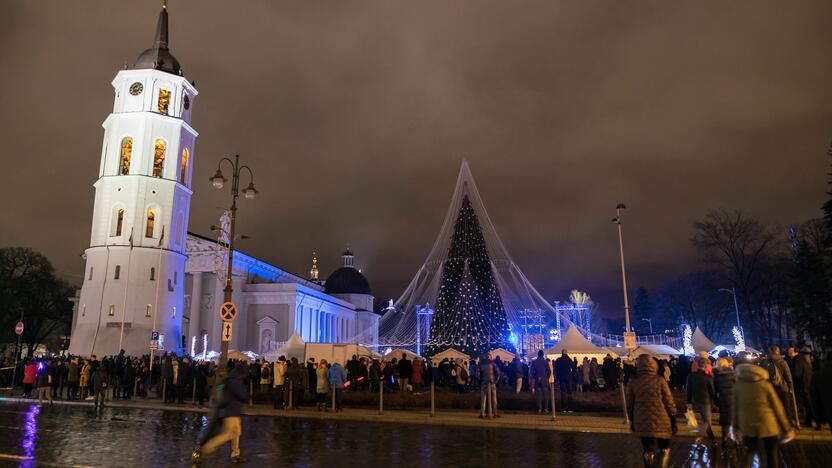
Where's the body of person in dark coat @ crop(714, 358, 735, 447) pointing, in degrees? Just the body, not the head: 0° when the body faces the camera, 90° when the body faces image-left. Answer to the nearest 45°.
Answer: approximately 180°

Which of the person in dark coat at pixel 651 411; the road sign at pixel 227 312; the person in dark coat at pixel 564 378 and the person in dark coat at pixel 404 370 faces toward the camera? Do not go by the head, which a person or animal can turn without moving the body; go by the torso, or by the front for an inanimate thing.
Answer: the road sign

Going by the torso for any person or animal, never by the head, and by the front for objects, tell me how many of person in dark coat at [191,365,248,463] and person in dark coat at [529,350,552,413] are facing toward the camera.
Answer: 0

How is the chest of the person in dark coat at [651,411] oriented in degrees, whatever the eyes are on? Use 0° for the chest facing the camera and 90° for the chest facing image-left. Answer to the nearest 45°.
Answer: approximately 180°

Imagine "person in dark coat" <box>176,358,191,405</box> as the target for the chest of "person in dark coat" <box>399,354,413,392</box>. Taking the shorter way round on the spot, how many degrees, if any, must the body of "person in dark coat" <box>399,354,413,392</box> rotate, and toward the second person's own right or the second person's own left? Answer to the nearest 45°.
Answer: approximately 90° to the second person's own left

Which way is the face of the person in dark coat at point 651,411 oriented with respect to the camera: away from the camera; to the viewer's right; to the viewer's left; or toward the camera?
away from the camera

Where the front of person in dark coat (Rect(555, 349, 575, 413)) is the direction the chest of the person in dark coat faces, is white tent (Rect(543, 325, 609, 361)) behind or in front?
in front

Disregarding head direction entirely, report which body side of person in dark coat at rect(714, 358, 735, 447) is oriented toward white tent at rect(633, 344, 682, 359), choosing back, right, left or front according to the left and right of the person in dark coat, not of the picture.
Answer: front

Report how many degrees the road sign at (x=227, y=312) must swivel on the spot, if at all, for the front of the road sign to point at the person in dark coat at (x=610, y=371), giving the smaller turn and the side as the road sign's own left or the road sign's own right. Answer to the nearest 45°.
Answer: approximately 90° to the road sign's own left

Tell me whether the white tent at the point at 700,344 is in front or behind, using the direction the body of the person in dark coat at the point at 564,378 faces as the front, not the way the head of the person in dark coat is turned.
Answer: in front

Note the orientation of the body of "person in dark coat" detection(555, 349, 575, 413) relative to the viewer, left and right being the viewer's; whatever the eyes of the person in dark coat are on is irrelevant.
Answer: facing away from the viewer

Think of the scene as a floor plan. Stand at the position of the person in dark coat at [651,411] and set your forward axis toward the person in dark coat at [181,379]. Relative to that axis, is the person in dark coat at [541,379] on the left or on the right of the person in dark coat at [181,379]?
right

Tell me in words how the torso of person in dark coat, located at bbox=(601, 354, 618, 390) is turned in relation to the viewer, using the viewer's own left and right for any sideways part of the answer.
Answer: facing away from the viewer
